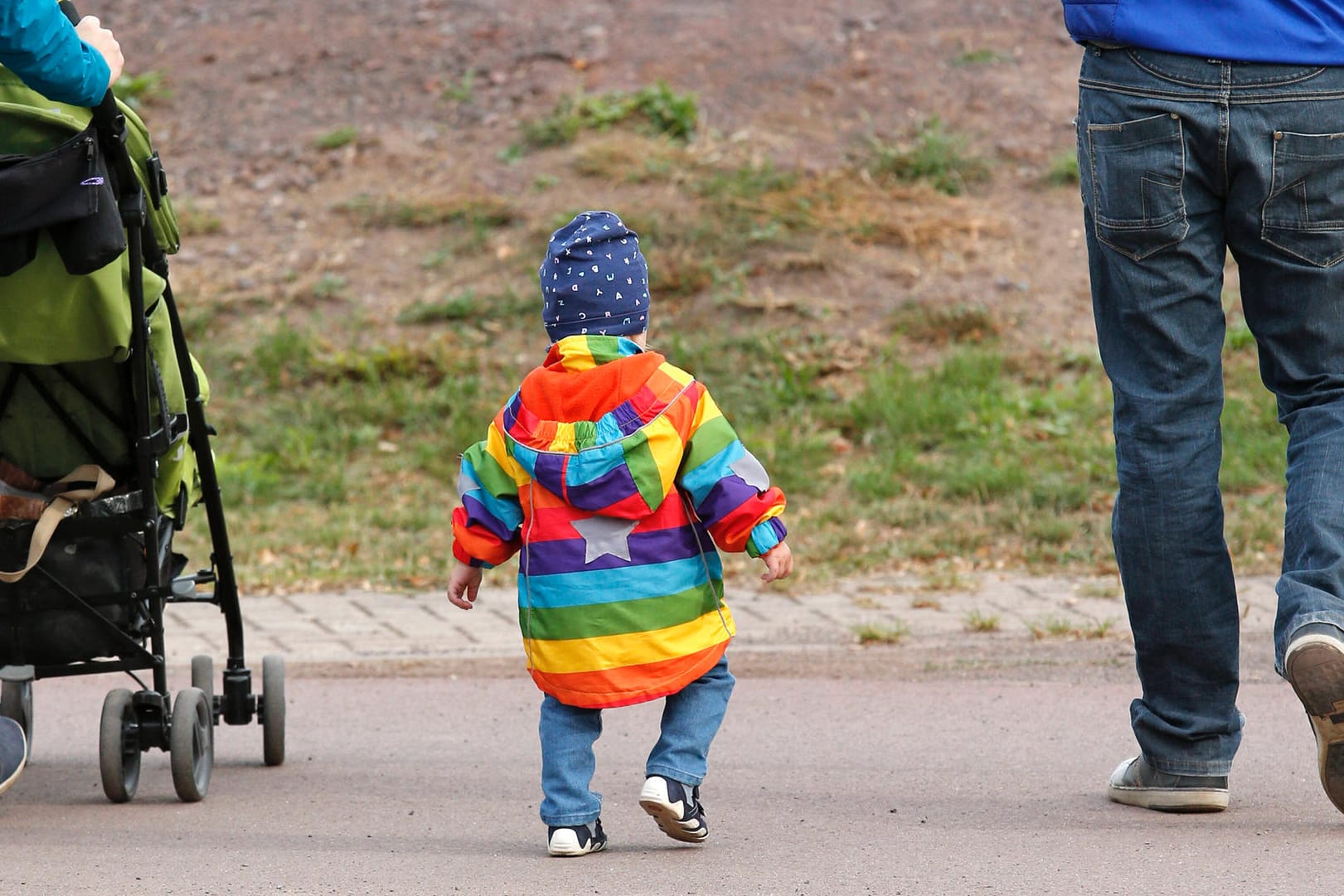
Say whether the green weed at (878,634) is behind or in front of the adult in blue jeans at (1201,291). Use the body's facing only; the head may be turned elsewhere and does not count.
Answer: in front

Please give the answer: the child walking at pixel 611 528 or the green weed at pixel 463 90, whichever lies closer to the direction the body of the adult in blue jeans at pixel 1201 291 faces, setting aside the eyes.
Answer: the green weed

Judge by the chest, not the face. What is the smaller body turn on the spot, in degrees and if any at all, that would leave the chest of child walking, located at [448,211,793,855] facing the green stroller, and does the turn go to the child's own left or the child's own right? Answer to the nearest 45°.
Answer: approximately 45° to the child's own left

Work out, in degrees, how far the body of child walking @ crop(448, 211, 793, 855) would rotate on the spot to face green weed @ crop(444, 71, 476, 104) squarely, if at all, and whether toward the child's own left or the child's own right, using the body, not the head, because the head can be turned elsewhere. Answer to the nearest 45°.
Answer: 0° — they already face it

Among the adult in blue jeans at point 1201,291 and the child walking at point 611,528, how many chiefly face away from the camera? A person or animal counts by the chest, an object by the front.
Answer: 2

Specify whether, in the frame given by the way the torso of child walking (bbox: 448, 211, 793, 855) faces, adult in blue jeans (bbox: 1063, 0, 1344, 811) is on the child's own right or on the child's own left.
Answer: on the child's own right

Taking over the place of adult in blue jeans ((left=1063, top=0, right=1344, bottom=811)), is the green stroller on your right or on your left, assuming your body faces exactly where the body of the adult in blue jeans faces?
on your left

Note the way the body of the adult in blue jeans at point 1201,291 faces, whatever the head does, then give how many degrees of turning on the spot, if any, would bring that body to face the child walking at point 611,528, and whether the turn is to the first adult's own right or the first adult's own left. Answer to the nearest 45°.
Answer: approximately 135° to the first adult's own left

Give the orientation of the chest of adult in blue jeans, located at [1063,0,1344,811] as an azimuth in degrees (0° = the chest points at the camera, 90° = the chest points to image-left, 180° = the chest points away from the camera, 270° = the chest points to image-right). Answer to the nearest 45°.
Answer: approximately 180°

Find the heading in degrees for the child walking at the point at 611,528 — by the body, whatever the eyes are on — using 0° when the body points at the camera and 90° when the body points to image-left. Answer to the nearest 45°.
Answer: approximately 180°

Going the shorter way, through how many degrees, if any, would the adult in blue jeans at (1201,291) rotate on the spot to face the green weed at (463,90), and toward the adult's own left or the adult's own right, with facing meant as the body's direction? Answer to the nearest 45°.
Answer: approximately 45° to the adult's own left
